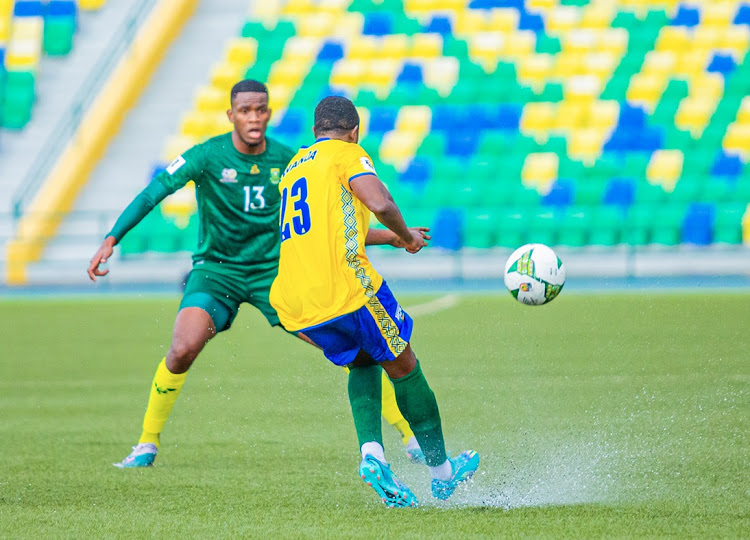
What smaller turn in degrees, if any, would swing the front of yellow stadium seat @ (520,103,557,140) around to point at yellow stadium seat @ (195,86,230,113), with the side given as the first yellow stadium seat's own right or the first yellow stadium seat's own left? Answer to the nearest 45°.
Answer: approximately 90° to the first yellow stadium seat's own right

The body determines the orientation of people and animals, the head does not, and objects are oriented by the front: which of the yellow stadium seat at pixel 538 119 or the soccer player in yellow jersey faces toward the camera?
the yellow stadium seat

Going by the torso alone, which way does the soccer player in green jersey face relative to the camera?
toward the camera

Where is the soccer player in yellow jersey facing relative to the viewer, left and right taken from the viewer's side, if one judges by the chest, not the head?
facing away from the viewer and to the right of the viewer

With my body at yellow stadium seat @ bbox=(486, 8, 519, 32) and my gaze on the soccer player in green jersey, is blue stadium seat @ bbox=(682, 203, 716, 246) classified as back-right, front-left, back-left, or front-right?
front-left

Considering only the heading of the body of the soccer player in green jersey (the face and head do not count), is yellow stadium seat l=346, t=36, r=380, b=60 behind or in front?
behind

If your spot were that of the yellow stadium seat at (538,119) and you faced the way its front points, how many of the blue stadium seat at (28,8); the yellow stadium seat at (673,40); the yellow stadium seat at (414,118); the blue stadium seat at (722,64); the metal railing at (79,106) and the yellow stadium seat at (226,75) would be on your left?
2

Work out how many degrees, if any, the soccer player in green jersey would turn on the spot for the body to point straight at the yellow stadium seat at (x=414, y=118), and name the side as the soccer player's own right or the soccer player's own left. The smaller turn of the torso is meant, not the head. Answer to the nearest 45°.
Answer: approximately 180°

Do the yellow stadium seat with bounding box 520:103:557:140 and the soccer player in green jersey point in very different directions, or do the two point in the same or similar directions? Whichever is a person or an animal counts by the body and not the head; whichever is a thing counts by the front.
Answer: same or similar directions

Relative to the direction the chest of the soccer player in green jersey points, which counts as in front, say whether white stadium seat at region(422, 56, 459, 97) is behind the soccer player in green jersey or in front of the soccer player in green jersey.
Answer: behind

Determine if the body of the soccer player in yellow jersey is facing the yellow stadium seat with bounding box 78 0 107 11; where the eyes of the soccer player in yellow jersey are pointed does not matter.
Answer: no

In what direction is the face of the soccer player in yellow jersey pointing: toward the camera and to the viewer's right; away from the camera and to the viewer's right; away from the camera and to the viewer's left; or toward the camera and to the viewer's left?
away from the camera and to the viewer's right

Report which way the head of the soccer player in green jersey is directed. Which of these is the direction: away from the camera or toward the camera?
toward the camera

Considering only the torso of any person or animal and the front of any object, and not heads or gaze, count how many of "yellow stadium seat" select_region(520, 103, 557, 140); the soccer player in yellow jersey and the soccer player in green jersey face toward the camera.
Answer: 2

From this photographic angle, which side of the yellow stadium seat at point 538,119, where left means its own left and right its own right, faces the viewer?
front

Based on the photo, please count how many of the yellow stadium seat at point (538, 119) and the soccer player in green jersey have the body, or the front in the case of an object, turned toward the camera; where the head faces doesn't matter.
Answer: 2
